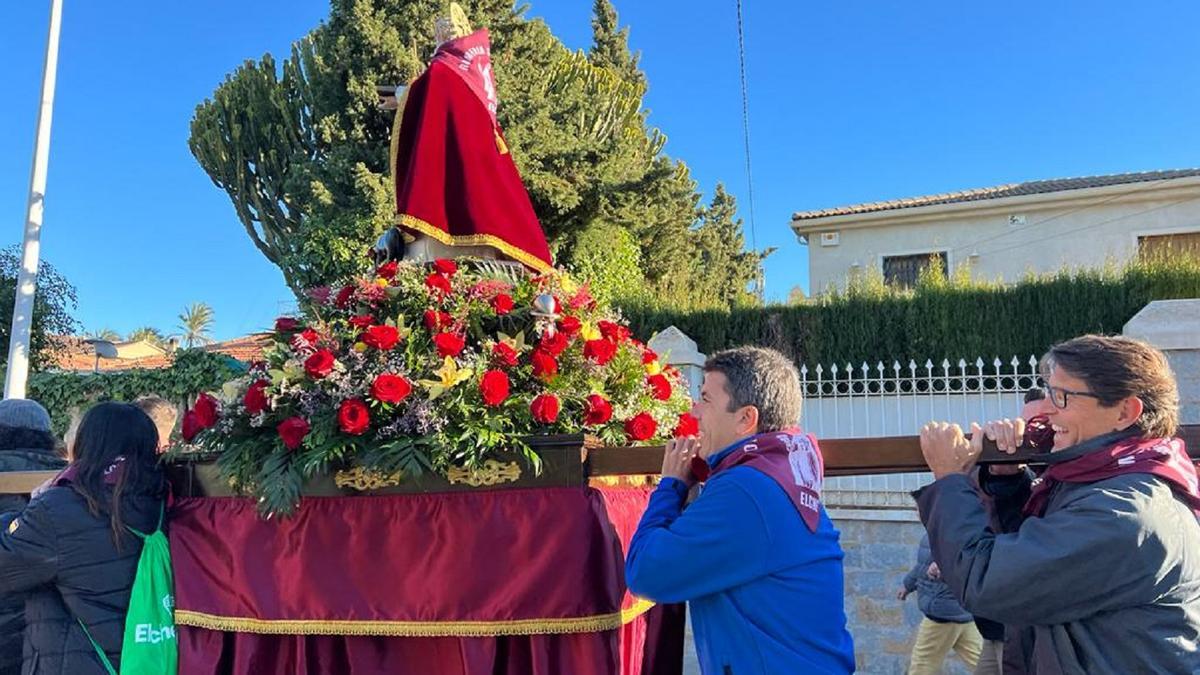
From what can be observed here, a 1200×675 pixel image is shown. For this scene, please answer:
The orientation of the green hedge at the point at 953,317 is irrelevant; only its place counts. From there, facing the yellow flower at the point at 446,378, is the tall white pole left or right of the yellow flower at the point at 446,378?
right

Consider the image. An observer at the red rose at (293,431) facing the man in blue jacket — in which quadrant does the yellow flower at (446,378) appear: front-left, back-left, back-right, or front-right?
front-left

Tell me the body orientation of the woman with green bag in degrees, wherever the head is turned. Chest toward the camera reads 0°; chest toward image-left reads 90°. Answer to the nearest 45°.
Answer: approximately 135°

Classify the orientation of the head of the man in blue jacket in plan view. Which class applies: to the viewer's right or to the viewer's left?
to the viewer's left

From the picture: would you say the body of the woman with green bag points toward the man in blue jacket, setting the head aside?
no

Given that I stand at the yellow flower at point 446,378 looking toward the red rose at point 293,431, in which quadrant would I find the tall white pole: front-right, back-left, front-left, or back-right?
front-right
